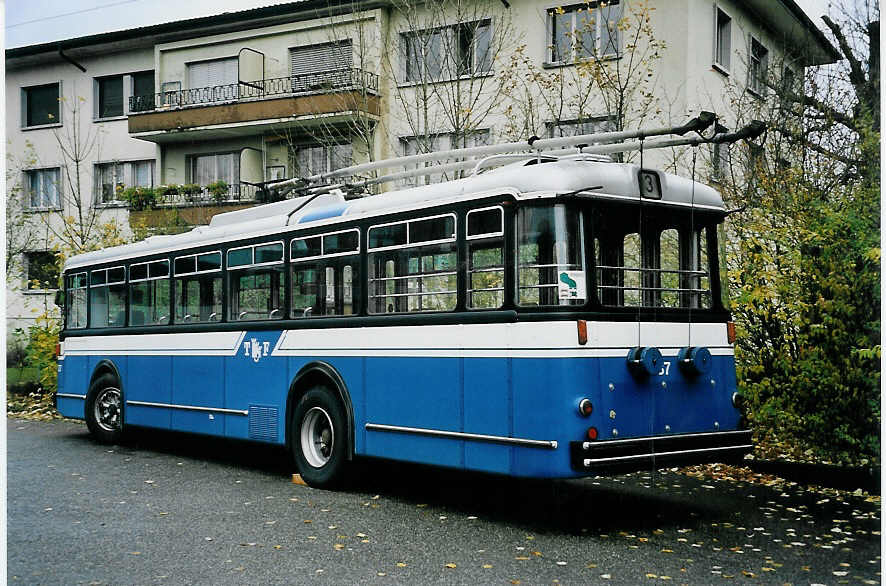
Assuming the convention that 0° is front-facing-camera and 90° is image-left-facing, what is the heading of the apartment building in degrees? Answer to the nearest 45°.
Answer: approximately 45°

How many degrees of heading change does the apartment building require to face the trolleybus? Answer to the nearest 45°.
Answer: approximately 45° to its left

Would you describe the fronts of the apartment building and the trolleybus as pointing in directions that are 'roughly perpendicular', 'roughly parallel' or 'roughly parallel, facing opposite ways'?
roughly perpendicular

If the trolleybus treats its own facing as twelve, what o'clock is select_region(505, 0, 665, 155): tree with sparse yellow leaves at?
The tree with sparse yellow leaves is roughly at 2 o'clock from the trolleybus.

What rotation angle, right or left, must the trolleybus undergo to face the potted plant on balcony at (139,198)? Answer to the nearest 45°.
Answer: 0° — it already faces it

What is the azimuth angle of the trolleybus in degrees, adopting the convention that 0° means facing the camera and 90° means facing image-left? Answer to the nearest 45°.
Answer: approximately 135°

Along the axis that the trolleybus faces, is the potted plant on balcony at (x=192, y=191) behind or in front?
in front

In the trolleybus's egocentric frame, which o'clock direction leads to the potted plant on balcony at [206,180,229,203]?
The potted plant on balcony is roughly at 1 o'clock from the trolleybus.
